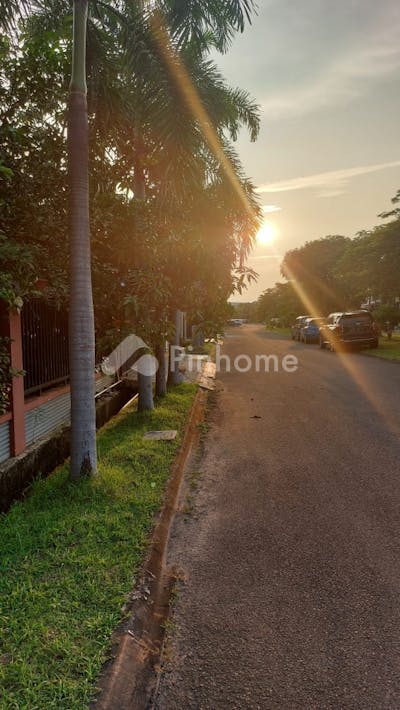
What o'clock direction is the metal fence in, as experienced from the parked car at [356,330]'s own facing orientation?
The metal fence is roughly at 8 o'clock from the parked car.

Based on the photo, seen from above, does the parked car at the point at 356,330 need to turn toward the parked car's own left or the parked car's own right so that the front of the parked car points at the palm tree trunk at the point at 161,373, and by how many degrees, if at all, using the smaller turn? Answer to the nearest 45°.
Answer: approximately 135° to the parked car's own left

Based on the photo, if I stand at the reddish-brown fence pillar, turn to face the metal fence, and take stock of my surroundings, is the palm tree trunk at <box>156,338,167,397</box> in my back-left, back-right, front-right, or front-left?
front-right

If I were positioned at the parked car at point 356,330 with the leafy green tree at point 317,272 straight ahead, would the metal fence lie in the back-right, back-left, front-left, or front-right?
back-left

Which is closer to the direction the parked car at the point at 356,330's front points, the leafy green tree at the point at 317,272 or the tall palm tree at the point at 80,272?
the leafy green tree

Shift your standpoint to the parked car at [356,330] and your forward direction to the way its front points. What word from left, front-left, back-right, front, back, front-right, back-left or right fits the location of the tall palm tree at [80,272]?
back-left

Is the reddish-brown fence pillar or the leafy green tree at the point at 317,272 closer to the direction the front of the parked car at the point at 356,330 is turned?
the leafy green tree

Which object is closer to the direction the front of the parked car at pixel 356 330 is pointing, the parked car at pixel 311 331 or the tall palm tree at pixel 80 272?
the parked car
